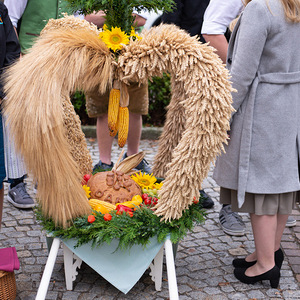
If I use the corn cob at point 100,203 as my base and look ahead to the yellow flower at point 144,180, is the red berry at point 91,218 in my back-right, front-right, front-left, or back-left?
back-right

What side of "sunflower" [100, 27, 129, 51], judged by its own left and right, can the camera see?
front
